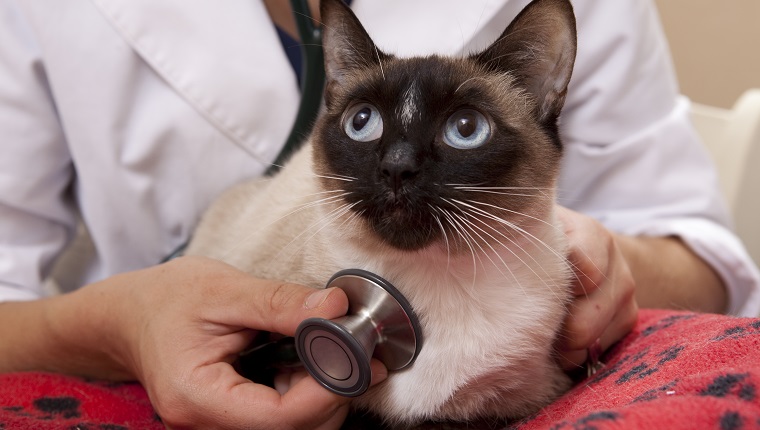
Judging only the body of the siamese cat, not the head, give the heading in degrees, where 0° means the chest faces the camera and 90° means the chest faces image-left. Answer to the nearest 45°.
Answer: approximately 315°
